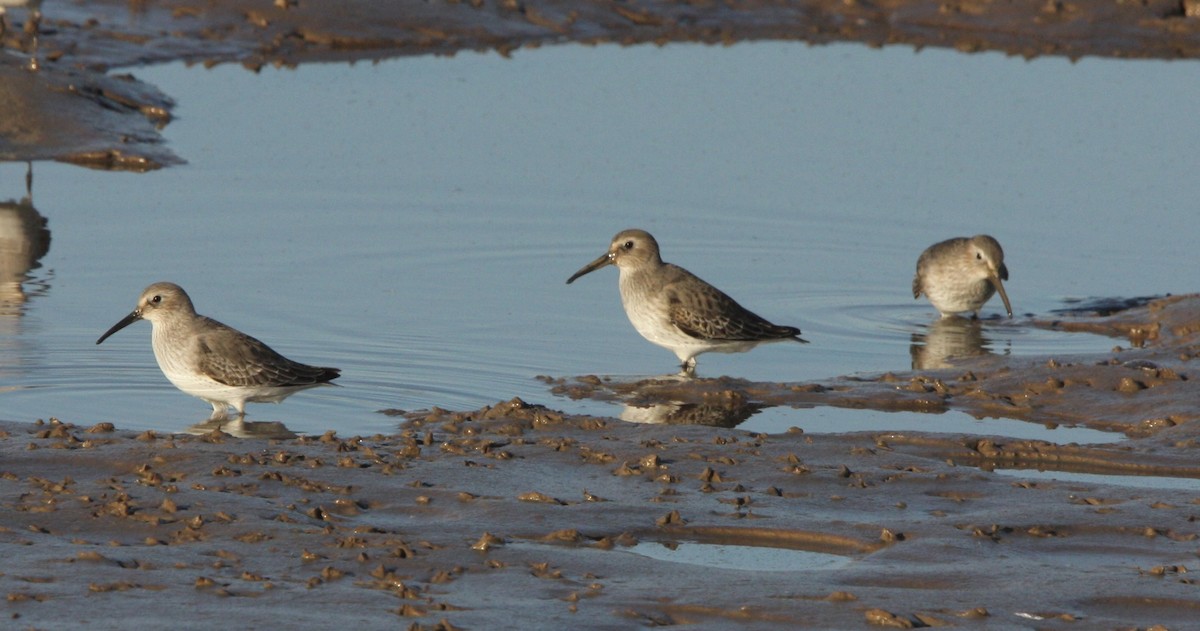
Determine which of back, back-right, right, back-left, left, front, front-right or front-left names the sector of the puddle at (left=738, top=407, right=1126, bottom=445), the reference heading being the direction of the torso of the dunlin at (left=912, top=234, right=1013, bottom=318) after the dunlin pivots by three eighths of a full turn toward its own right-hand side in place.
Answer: left

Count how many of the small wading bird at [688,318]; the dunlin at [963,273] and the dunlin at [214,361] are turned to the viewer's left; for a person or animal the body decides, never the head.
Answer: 2

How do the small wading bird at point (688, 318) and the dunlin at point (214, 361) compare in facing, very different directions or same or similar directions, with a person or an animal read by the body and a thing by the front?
same or similar directions

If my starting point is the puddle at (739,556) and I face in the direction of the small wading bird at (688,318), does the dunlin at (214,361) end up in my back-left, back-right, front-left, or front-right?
front-left

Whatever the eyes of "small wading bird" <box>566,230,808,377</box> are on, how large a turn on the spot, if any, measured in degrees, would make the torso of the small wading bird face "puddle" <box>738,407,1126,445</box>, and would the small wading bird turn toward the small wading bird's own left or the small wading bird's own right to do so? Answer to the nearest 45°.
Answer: approximately 135° to the small wading bird's own left

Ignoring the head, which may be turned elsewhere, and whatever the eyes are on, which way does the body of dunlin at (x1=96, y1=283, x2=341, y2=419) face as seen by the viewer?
to the viewer's left

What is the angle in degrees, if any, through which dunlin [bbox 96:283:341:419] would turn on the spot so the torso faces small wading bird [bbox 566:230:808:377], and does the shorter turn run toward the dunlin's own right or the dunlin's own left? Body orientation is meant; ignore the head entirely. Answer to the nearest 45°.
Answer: approximately 180°

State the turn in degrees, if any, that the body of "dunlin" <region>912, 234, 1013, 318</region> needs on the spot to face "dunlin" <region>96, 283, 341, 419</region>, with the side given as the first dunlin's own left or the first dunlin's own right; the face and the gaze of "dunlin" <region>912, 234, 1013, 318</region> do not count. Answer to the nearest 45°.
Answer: approximately 90° to the first dunlin's own right

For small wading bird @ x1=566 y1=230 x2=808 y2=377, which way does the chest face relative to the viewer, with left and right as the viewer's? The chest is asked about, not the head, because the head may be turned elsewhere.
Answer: facing to the left of the viewer

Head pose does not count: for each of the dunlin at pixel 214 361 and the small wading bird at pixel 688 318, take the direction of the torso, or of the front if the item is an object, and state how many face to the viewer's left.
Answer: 2

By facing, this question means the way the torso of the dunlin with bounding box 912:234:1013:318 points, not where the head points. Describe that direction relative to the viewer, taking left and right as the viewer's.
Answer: facing the viewer and to the right of the viewer

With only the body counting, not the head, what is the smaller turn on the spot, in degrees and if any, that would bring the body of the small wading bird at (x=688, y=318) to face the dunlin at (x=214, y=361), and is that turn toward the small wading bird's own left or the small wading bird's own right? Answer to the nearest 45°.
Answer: approximately 45° to the small wading bird's own left

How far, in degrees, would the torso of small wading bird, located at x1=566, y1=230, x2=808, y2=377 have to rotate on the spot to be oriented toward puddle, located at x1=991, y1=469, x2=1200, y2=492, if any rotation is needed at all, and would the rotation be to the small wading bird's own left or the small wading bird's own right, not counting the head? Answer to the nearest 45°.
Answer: approximately 135° to the small wading bird's own left
